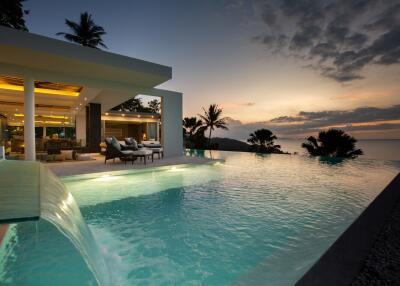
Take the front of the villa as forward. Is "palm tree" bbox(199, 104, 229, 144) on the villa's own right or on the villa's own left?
on the villa's own left

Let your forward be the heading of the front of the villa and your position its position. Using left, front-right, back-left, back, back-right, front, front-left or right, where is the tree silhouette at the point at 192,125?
left

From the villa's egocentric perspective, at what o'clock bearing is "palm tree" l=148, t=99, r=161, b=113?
The palm tree is roughly at 8 o'clock from the villa.

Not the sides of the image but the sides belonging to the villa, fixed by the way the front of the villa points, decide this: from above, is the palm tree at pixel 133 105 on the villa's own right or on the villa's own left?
on the villa's own left

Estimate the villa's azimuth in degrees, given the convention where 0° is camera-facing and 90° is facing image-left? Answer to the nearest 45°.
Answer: approximately 315°
